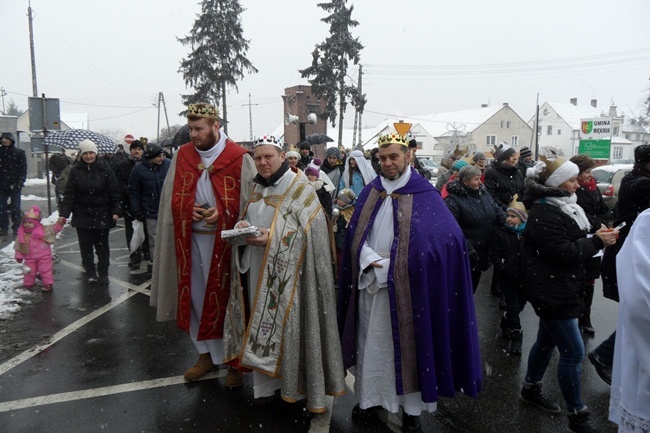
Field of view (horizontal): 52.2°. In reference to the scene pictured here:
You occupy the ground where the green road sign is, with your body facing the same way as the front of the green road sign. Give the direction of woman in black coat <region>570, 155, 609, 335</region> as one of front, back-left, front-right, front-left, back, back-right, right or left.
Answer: front

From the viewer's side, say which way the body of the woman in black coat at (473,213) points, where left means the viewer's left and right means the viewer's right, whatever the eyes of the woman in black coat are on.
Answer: facing the viewer and to the right of the viewer

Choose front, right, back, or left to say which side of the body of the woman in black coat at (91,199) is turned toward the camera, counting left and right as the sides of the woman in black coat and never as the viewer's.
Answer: front

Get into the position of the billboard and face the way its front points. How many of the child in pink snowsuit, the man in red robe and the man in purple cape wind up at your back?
0

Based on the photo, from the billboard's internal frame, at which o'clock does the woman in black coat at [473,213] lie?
The woman in black coat is roughly at 12 o'clock from the billboard.

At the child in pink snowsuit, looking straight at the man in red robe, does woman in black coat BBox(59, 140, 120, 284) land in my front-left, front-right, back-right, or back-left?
front-left

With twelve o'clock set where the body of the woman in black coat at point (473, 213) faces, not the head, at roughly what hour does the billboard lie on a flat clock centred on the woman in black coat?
The billboard is roughly at 8 o'clock from the woman in black coat.

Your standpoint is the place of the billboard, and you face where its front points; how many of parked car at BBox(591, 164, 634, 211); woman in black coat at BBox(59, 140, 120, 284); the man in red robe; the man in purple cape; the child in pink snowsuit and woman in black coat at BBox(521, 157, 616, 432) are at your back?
0

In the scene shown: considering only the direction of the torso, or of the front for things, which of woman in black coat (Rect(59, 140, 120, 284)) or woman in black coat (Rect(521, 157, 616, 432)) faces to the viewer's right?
woman in black coat (Rect(521, 157, 616, 432))

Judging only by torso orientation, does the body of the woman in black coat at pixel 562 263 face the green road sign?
no

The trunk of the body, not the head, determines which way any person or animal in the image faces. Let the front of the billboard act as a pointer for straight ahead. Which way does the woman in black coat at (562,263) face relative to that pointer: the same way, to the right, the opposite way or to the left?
to the left

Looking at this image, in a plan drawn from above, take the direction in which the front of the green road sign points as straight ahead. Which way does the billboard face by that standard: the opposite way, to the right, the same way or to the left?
the same way

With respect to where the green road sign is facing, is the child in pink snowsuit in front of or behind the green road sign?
in front

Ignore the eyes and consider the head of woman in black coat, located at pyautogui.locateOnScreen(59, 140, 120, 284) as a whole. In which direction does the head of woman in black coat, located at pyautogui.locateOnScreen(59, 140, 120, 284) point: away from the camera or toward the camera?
toward the camera

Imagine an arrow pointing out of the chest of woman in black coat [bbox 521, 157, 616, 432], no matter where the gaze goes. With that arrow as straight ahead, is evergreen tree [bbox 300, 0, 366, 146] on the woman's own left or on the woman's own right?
on the woman's own left

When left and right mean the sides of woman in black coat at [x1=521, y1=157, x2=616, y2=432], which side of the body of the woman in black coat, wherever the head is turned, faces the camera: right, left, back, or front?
right

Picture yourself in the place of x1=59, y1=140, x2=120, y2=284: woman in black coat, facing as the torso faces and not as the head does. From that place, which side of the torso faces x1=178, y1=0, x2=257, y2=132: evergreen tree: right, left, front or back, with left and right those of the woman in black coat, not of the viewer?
back
